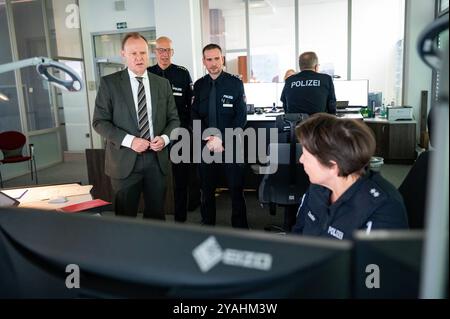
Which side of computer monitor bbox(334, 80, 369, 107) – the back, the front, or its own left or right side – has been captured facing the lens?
front

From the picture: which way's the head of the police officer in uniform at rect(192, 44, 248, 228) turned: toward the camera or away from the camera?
toward the camera

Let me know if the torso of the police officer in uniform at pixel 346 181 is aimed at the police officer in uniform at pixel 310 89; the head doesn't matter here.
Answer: no

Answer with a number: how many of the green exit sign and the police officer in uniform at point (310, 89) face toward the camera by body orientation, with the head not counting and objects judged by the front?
1

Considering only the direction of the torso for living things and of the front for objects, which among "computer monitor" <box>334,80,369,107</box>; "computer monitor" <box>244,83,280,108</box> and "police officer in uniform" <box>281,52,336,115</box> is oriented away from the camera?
the police officer in uniform

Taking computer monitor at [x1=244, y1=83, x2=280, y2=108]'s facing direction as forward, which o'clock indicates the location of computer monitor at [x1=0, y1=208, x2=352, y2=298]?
computer monitor at [x1=0, y1=208, x2=352, y2=298] is roughly at 12 o'clock from computer monitor at [x1=244, y1=83, x2=280, y2=108].

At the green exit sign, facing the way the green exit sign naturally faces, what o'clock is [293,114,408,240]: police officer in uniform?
The police officer in uniform is roughly at 12 o'clock from the green exit sign.

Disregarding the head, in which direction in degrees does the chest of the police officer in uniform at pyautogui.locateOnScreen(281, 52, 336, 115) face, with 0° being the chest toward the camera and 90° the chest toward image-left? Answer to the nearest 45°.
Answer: approximately 180°

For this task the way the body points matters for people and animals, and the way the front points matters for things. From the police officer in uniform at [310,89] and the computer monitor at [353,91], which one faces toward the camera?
the computer monitor

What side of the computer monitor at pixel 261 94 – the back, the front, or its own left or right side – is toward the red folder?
front

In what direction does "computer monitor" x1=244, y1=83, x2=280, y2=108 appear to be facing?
toward the camera

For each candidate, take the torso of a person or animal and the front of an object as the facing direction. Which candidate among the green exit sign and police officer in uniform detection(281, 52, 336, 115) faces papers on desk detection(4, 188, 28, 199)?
the green exit sign

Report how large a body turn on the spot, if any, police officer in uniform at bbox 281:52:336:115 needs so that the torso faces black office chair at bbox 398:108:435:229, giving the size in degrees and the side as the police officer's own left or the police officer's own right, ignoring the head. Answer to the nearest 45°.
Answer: approximately 180°

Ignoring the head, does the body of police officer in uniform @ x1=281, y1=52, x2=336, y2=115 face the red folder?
no

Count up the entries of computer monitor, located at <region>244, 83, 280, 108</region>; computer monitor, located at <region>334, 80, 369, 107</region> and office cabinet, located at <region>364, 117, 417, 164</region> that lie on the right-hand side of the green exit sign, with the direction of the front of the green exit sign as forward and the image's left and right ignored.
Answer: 0

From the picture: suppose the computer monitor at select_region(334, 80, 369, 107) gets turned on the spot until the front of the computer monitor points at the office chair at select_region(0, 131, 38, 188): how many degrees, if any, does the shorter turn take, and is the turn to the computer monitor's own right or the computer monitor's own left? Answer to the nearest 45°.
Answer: approximately 45° to the computer monitor's own right

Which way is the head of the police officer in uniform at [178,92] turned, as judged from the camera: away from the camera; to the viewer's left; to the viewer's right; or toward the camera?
toward the camera

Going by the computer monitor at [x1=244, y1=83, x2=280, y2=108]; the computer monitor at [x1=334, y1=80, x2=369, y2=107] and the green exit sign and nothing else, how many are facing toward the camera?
3
